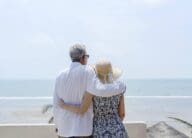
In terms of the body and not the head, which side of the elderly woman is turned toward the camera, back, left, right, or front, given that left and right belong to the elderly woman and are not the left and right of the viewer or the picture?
back

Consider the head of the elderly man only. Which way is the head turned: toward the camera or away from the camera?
away from the camera
